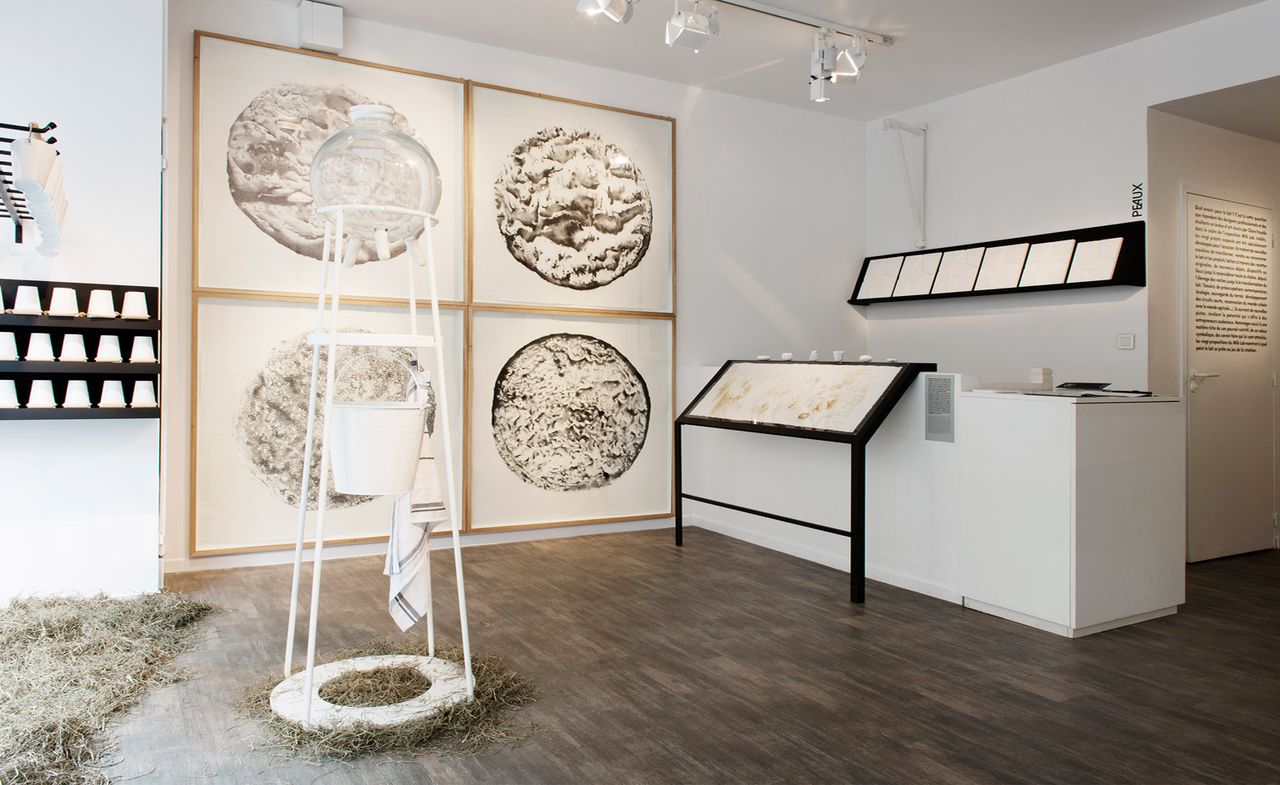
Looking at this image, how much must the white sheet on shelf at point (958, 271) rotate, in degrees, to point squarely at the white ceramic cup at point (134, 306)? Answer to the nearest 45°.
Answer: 0° — it already faces it

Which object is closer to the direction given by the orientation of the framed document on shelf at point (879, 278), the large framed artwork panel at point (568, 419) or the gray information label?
the large framed artwork panel

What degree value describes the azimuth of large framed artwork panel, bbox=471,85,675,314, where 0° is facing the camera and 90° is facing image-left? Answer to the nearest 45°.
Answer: approximately 315°

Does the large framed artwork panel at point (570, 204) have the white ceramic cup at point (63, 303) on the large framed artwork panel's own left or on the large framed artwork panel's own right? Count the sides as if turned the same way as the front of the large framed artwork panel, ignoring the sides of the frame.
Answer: on the large framed artwork panel's own right

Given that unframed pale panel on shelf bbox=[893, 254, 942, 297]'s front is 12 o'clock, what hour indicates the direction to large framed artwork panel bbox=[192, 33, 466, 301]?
The large framed artwork panel is roughly at 12 o'clock from the unframed pale panel on shelf.

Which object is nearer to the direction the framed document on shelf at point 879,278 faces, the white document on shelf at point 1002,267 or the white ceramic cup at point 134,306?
the white ceramic cup

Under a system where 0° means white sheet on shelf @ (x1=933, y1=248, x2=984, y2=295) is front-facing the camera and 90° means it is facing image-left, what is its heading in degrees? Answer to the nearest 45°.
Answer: approximately 45°

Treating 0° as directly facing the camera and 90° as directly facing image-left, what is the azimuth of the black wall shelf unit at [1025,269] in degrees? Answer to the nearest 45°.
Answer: approximately 45°
